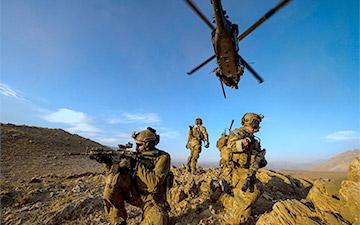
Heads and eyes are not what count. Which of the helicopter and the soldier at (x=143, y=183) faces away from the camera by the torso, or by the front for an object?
the helicopter

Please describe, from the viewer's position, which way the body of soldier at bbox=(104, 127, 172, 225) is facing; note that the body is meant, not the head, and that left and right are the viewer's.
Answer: facing to the left of the viewer

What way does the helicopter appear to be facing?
away from the camera

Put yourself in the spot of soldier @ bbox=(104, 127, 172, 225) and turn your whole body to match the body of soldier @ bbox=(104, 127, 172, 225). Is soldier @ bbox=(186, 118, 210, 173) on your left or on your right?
on your right

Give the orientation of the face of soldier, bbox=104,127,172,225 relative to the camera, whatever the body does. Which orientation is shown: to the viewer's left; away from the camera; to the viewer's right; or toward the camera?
to the viewer's left

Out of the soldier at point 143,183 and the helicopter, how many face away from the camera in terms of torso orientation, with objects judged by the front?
1
